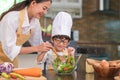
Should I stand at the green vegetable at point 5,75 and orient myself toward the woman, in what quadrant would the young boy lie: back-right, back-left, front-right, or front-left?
front-right

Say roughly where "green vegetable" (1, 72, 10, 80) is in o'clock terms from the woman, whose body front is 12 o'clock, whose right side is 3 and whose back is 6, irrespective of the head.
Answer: The green vegetable is roughly at 2 o'clock from the woman.

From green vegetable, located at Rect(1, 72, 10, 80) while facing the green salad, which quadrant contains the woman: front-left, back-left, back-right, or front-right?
front-left

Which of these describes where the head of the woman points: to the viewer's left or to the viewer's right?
to the viewer's right

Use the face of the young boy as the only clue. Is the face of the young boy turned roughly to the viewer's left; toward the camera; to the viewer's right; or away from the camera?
toward the camera

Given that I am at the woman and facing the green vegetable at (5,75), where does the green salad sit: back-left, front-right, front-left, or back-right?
front-left

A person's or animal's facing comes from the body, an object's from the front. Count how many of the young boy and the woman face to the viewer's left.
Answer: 0

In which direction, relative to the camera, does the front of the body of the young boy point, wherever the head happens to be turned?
toward the camera

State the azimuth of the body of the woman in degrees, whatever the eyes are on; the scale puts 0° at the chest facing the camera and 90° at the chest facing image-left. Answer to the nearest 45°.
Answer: approximately 315°

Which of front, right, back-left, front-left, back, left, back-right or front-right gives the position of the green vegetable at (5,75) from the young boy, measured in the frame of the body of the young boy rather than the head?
front-right
